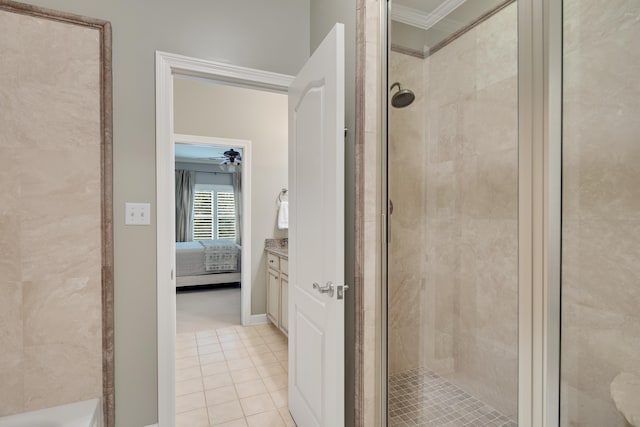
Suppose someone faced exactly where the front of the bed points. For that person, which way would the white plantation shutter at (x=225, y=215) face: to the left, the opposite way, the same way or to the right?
to the right

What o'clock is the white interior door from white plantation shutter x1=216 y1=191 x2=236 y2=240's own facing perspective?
The white interior door is roughly at 12 o'clock from the white plantation shutter.

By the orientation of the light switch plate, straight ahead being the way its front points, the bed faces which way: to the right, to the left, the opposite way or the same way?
to the left

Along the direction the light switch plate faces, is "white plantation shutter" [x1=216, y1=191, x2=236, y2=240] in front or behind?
behind

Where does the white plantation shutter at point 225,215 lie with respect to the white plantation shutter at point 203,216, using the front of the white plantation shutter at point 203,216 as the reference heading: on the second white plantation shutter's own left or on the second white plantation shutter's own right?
on the second white plantation shutter's own left

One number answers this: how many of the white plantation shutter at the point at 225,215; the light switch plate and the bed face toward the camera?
2

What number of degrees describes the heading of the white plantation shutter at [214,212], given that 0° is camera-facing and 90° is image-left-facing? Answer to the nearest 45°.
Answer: approximately 0°

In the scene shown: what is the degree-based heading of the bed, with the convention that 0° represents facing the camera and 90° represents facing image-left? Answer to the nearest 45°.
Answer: approximately 270°

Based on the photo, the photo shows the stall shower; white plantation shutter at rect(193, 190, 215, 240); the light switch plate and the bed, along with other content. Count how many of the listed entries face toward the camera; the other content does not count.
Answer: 3

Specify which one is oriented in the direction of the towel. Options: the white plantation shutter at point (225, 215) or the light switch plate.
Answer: the white plantation shutter
